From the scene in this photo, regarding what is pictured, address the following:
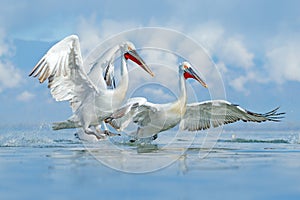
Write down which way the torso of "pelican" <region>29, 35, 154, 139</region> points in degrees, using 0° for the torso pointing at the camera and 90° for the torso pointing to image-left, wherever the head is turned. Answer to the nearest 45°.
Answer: approximately 270°

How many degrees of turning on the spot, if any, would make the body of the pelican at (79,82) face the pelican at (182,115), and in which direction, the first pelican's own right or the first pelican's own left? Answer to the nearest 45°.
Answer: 0° — it already faces it
